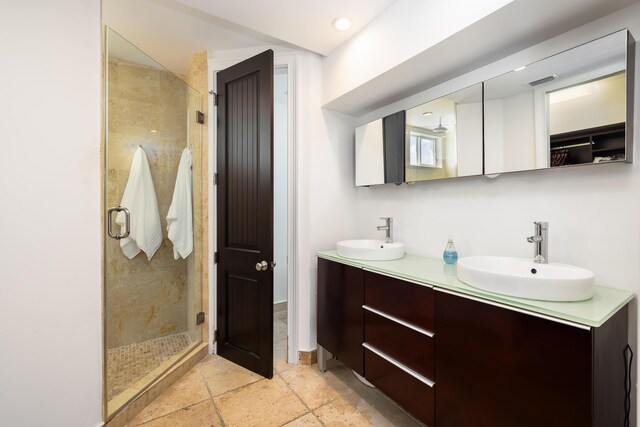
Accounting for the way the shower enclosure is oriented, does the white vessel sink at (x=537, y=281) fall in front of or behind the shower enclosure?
in front

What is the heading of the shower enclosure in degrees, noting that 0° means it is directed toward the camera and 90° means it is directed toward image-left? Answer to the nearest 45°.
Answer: approximately 315°

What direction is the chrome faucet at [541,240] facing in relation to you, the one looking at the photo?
facing the viewer and to the left of the viewer

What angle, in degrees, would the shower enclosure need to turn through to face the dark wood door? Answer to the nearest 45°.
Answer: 0° — it already faces it

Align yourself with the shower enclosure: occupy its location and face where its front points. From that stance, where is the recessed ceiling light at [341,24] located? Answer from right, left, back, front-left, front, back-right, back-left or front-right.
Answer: front

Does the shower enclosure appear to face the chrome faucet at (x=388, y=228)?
yes

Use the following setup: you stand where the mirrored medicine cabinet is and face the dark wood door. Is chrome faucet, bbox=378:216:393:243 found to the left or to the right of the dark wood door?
right

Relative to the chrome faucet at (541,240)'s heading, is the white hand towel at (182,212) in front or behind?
in front

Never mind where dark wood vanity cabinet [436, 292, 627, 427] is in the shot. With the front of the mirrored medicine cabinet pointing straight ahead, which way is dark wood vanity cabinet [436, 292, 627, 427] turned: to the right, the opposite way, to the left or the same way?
the same way

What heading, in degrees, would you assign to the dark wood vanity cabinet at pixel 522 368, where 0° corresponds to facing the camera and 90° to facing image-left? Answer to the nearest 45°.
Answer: approximately 45°

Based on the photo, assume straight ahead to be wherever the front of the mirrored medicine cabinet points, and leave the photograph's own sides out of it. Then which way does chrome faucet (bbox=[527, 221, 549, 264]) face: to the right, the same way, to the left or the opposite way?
the same way

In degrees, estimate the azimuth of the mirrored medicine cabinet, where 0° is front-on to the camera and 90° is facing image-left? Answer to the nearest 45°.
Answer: approximately 45°

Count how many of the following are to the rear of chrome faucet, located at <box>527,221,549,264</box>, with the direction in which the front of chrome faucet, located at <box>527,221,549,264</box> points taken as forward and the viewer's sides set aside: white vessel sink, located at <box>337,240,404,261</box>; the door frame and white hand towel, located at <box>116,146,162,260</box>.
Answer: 0

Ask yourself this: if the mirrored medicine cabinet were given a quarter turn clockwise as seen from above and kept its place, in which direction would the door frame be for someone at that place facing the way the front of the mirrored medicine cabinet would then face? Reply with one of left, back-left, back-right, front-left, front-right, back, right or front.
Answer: front-left

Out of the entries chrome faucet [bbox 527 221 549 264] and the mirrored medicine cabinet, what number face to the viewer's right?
0

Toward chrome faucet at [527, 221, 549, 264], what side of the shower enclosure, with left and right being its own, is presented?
front

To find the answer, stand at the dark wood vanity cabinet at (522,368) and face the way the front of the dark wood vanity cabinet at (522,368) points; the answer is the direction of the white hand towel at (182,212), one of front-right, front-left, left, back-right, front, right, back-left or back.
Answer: front-right

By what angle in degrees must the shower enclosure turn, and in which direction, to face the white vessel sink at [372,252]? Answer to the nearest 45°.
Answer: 0° — it already faces it

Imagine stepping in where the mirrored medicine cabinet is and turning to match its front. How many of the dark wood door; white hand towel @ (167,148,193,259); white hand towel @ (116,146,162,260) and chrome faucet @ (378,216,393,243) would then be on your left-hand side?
0

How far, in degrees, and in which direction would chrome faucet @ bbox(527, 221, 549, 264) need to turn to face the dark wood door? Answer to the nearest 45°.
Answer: approximately 45° to its right

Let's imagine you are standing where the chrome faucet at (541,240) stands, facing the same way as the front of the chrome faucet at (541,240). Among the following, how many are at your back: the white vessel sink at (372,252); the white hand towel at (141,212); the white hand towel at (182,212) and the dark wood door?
0
